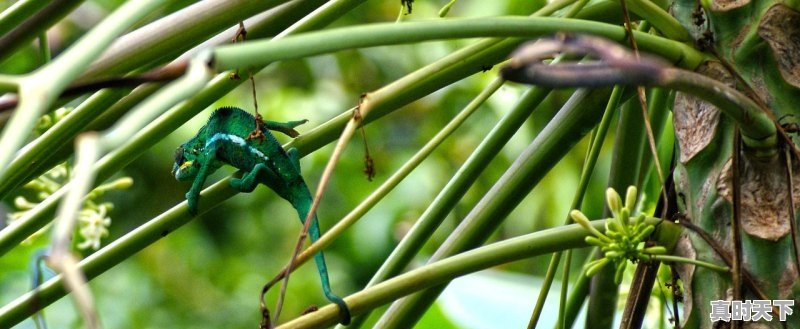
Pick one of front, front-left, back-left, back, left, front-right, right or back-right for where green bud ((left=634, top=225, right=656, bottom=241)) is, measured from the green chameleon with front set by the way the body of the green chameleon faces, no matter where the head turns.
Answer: back-left

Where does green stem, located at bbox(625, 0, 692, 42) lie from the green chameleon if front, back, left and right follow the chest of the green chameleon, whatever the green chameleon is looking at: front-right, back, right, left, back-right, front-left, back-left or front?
back-left

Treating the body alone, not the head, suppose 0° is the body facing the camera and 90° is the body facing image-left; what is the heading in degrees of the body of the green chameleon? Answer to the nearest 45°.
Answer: approximately 90°

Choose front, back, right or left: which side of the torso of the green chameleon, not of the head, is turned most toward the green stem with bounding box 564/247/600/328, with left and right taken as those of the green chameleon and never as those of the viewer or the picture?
back

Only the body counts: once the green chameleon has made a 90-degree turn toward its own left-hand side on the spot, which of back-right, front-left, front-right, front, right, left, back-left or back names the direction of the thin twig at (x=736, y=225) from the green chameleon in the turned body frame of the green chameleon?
front-left

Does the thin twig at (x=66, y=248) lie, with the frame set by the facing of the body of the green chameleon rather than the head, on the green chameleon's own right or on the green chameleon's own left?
on the green chameleon's own left
